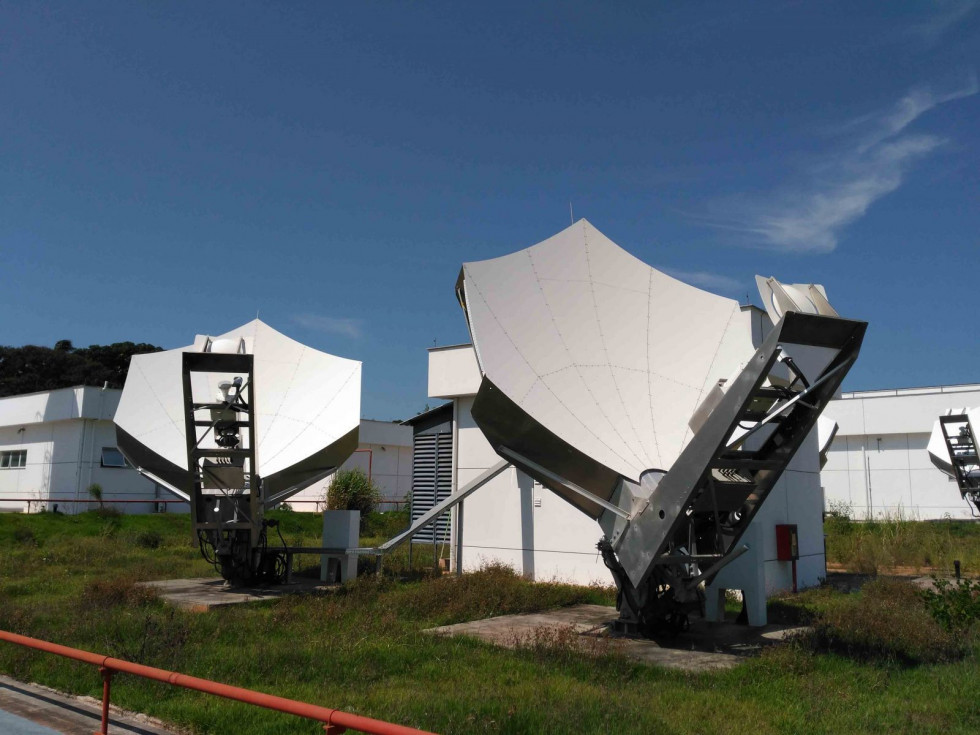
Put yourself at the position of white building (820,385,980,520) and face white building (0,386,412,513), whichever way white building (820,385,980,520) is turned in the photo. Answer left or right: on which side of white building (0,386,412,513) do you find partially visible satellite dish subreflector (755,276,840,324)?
left

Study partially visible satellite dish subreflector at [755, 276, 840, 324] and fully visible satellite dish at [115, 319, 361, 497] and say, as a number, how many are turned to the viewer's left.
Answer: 1

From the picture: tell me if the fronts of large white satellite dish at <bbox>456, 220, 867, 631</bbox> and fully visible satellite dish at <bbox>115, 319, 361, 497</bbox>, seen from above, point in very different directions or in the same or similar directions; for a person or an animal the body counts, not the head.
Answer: same or similar directions
